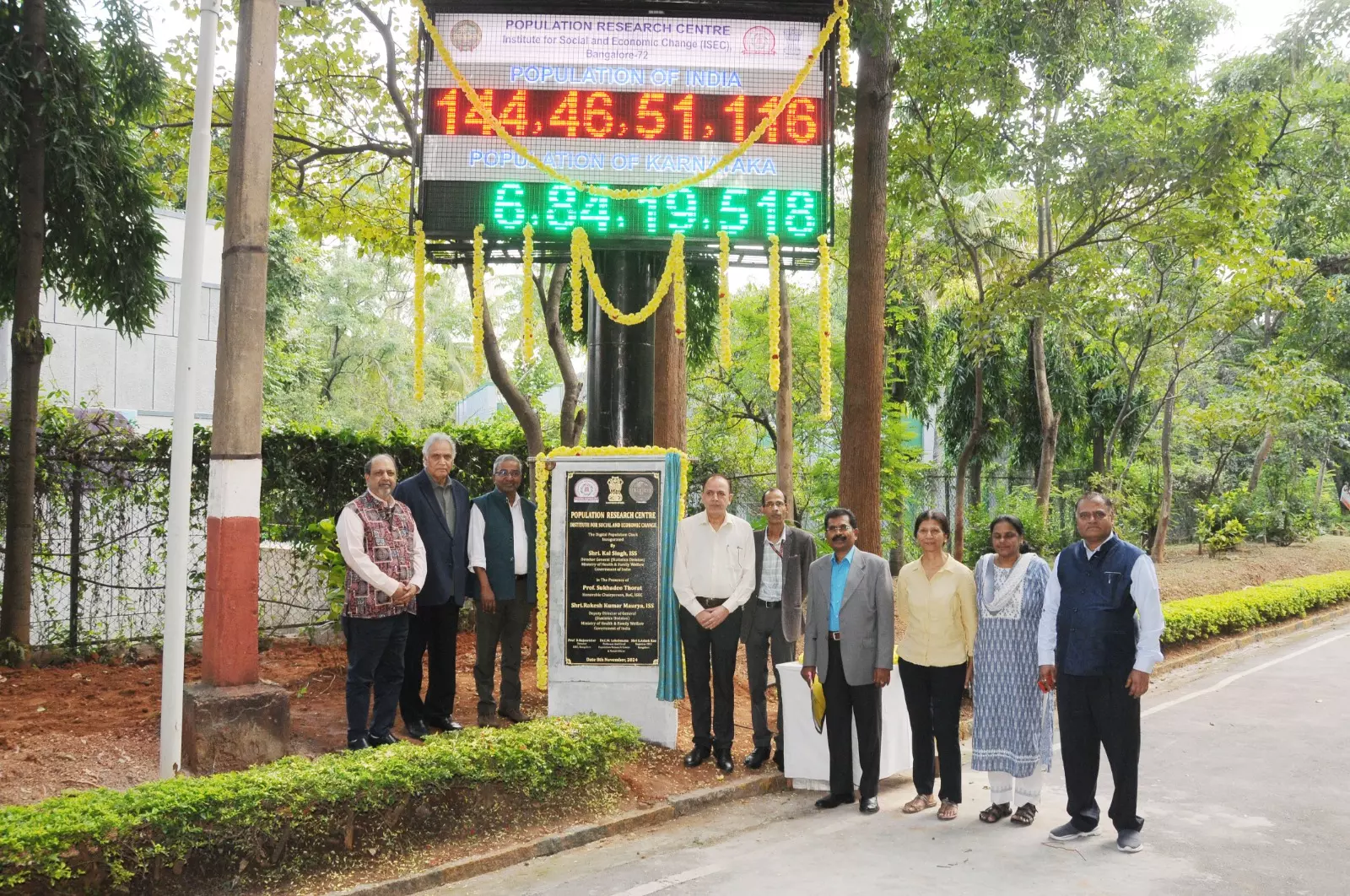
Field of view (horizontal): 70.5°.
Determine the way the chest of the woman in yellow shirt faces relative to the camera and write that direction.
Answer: toward the camera

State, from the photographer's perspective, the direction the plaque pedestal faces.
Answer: facing the viewer

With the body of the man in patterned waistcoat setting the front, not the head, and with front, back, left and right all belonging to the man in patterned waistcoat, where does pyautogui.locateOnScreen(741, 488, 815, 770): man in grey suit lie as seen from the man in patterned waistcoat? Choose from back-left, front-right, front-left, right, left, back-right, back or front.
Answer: front-left

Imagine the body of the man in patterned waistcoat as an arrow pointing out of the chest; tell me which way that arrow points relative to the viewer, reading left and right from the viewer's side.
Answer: facing the viewer and to the right of the viewer

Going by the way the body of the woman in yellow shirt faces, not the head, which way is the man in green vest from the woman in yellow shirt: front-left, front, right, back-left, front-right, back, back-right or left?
right

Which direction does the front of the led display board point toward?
toward the camera
